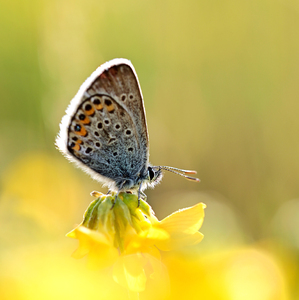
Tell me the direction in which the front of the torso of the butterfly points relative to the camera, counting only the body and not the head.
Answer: to the viewer's right
